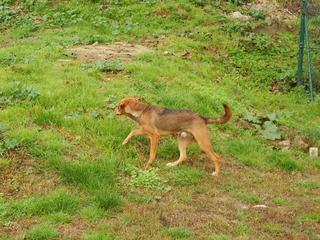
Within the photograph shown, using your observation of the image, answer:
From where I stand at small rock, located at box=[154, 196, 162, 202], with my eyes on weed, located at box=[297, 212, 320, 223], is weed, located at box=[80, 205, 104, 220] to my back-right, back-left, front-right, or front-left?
back-right

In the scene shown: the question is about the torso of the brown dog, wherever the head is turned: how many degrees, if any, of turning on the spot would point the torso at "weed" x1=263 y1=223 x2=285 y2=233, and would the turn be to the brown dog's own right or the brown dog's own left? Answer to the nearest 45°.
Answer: approximately 135° to the brown dog's own left

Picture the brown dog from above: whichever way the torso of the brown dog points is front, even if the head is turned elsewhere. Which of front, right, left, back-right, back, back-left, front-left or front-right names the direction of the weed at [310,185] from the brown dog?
back

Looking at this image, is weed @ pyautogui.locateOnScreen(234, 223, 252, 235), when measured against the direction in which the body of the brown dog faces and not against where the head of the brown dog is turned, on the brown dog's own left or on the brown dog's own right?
on the brown dog's own left

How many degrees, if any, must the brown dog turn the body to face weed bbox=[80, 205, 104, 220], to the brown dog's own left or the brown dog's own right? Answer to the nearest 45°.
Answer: approximately 45° to the brown dog's own left

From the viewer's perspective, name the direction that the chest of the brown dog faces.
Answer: to the viewer's left

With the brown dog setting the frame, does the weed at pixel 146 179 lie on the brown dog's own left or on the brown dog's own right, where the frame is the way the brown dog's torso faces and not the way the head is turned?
on the brown dog's own left

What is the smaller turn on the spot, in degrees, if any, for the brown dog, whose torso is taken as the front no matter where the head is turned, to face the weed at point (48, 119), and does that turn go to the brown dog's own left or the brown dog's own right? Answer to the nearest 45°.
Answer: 0° — it already faces it

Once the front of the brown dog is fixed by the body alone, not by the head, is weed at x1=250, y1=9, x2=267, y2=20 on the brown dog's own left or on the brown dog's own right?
on the brown dog's own right

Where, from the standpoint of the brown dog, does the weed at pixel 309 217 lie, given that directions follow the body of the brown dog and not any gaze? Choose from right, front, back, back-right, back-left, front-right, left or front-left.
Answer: back-left
